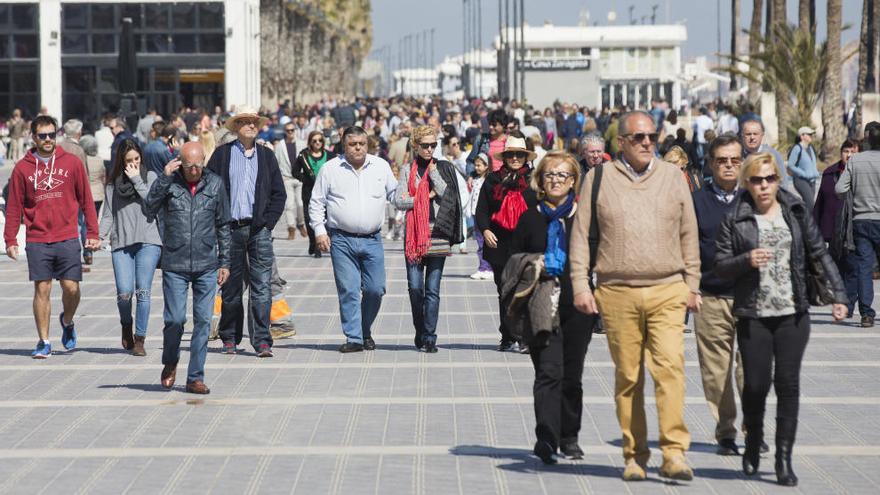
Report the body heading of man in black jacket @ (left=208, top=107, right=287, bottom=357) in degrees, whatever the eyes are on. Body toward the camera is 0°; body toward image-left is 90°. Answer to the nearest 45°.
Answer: approximately 0°

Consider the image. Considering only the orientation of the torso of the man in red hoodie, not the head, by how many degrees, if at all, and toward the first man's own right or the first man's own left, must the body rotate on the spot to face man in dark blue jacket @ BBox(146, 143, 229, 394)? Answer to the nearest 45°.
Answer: approximately 45° to the first man's own left

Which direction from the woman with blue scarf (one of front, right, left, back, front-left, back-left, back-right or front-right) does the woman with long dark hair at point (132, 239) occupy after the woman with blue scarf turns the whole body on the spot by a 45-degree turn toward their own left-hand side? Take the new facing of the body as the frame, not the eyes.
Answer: back

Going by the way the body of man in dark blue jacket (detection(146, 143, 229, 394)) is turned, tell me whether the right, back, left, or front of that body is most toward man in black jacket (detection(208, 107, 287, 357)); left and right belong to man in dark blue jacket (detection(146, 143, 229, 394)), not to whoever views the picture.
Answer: back

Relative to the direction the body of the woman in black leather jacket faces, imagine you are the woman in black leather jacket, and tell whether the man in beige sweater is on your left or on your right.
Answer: on your right

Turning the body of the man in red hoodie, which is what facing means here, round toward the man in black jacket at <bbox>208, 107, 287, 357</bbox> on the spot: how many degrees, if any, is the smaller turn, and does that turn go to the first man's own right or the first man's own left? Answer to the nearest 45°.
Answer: approximately 90° to the first man's own left

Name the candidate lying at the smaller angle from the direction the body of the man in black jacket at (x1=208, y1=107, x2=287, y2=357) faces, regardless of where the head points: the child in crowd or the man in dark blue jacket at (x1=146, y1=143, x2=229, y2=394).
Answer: the man in dark blue jacket

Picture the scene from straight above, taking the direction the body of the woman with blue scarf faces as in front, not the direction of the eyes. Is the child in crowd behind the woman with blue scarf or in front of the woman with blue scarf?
behind
